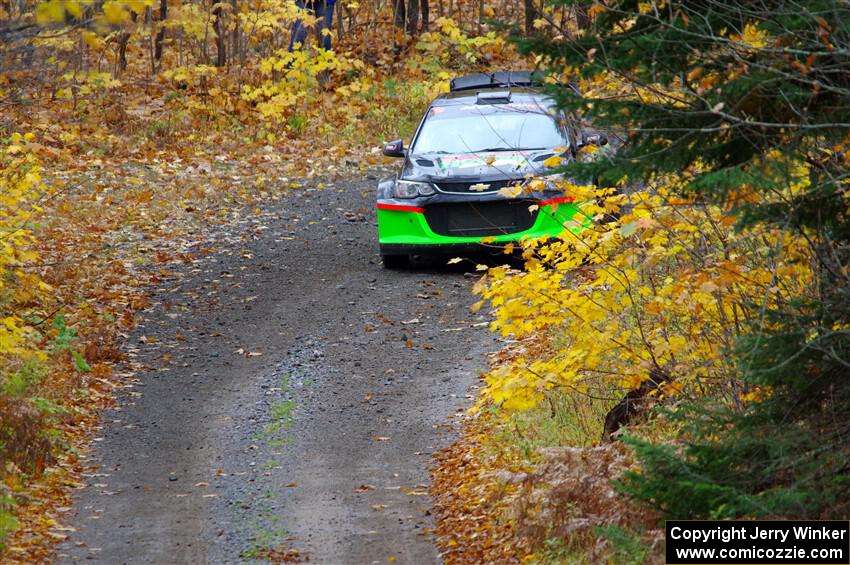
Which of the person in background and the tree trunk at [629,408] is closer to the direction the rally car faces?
the tree trunk

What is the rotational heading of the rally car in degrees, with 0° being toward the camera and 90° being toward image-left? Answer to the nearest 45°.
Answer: approximately 0°

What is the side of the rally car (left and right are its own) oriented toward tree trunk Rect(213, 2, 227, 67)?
back

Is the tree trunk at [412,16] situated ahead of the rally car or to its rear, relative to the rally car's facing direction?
to the rear

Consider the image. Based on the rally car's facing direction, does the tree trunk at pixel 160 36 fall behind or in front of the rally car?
behind

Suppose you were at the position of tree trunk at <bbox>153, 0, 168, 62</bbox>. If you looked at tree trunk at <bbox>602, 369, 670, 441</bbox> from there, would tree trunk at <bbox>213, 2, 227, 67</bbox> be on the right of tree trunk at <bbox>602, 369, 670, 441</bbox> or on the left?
left

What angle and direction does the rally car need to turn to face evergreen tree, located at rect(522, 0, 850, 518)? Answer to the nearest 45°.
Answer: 0° — it already faces it

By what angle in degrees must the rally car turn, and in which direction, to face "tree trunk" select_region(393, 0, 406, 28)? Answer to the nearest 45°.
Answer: approximately 180°

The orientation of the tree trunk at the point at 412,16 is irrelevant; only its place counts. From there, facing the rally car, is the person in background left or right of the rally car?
right
